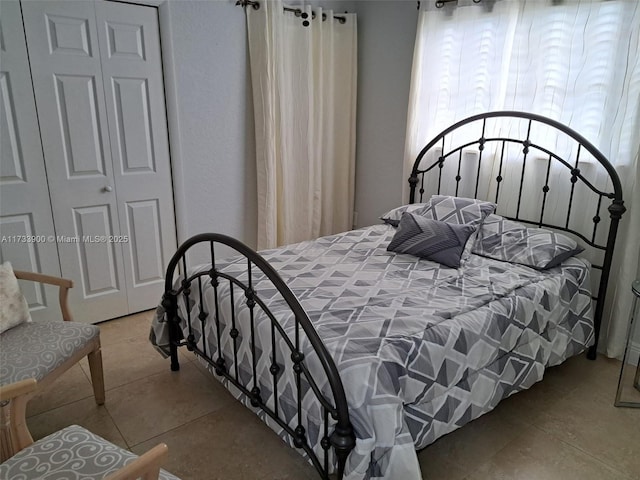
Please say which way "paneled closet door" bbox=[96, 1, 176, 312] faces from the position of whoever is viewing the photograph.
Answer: facing the viewer and to the right of the viewer

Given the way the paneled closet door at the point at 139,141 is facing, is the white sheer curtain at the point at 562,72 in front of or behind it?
in front

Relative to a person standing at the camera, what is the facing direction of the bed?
facing the viewer and to the left of the viewer

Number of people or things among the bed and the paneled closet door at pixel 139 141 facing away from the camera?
0

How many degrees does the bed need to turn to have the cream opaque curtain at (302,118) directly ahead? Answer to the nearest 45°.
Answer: approximately 90° to its right

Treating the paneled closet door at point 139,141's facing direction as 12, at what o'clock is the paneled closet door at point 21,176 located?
the paneled closet door at point 21,176 is roughly at 4 o'clock from the paneled closet door at point 139,141.

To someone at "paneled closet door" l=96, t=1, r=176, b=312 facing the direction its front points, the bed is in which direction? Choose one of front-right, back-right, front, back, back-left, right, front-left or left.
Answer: front

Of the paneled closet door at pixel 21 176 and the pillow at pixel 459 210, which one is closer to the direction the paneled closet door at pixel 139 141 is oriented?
the pillow

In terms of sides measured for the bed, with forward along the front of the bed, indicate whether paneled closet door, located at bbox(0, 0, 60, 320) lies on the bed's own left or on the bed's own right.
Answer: on the bed's own right
